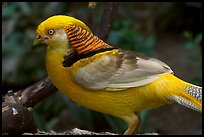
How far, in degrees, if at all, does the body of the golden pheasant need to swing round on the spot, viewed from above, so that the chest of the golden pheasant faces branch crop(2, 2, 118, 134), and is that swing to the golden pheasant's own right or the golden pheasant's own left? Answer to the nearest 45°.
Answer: approximately 45° to the golden pheasant's own right

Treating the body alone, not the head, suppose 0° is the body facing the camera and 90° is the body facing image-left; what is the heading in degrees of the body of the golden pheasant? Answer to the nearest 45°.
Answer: approximately 90°

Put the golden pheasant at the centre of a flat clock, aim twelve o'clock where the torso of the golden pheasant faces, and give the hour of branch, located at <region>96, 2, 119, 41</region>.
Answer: The branch is roughly at 3 o'clock from the golden pheasant.
